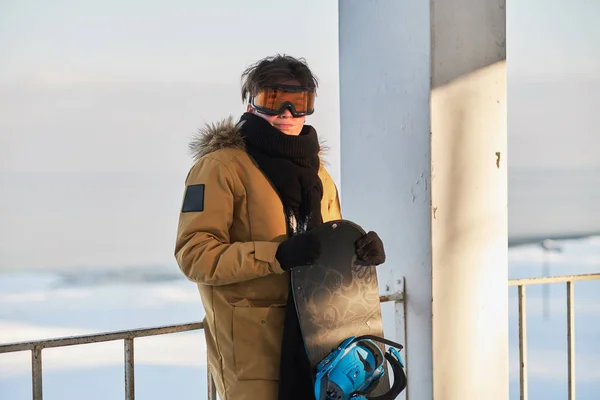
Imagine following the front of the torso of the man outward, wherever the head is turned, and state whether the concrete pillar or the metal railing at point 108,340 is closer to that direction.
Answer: the concrete pillar

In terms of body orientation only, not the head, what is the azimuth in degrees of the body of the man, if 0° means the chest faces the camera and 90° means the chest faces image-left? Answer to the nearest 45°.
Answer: approximately 315°

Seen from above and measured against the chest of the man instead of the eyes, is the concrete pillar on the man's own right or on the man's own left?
on the man's own left
